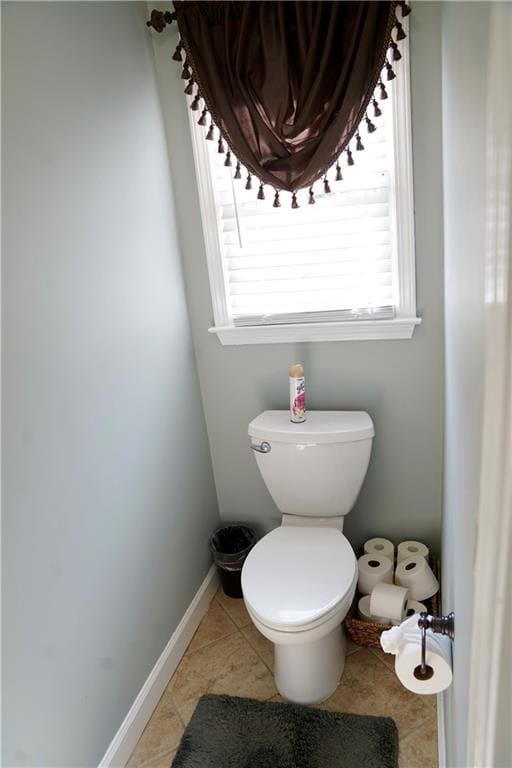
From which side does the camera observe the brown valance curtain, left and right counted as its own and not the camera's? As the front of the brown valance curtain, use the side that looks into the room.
front

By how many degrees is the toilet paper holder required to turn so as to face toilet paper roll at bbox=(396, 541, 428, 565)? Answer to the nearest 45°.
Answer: approximately 90° to its right

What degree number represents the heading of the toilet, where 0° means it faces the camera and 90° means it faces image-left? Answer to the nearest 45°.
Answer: approximately 0°

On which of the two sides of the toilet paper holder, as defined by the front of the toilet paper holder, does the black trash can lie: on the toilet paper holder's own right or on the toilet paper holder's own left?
on the toilet paper holder's own right

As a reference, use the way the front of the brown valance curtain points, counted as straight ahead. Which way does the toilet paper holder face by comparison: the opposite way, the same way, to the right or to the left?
to the right

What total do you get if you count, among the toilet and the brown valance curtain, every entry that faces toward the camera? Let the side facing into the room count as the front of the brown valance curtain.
2

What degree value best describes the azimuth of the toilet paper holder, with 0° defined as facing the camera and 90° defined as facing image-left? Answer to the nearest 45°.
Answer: approximately 90°

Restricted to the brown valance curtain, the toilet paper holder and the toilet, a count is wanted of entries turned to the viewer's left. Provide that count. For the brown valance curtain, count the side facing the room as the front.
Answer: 1

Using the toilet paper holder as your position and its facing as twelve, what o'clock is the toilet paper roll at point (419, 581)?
The toilet paper roll is roughly at 3 o'clock from the toilet paper holder.

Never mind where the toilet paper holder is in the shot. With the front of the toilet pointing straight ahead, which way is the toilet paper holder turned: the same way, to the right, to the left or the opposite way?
to the right

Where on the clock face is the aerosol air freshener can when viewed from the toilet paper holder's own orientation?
The aerosol air freshener can is roughly at 2 o'clock from the toilet paper holder.
